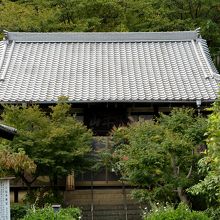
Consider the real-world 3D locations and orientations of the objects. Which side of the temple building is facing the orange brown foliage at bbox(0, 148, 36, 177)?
front

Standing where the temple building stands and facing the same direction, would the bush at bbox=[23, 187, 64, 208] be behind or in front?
in front

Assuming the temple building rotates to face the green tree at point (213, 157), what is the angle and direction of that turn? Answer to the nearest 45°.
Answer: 0° — it already faces it

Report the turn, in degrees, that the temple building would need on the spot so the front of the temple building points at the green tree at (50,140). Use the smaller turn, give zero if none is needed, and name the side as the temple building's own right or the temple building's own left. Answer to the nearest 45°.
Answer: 0° — it already faces it

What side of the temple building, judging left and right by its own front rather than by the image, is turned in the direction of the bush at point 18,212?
front

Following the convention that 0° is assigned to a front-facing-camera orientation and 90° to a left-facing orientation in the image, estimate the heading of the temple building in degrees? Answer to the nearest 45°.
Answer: approximately 0°

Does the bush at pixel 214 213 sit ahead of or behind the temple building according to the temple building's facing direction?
ahead

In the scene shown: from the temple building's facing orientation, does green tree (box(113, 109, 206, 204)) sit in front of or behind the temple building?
in front
